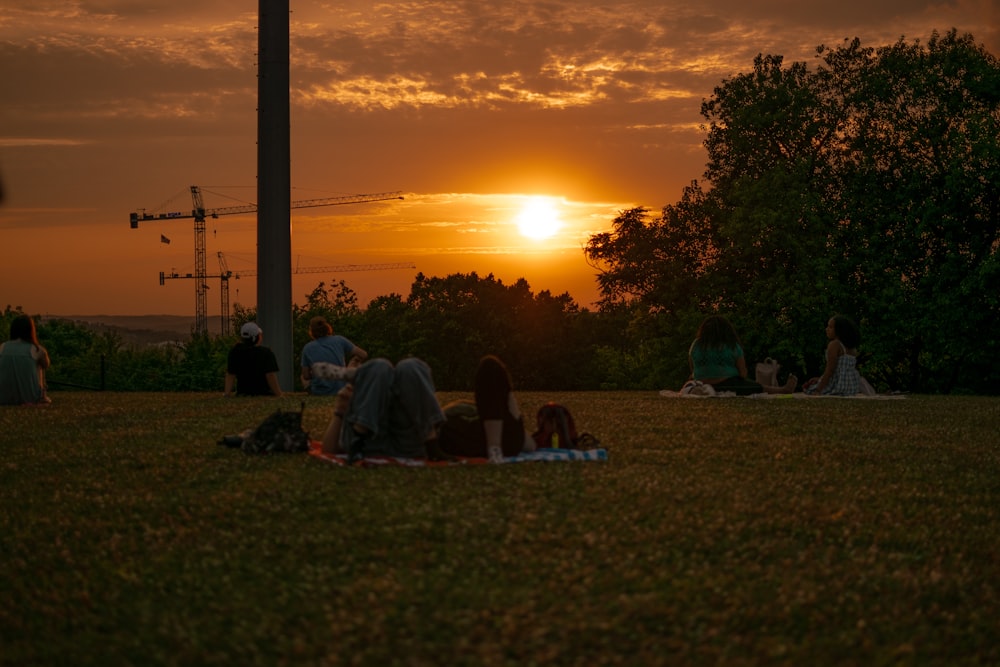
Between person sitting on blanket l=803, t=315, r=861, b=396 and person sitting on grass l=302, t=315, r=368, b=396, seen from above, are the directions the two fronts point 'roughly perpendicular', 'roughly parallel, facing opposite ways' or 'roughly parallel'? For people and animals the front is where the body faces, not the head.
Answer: roughly perpendicular

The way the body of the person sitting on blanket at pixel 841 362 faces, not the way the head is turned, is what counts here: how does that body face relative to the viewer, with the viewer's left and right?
facing away from the viewer and to the left of the viewer

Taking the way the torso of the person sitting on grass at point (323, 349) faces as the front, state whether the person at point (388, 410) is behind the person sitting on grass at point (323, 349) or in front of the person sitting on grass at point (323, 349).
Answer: behind

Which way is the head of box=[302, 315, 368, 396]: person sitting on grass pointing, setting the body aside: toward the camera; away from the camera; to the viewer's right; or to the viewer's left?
away from the camera

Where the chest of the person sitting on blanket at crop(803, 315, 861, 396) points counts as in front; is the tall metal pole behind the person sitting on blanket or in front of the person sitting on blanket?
in front

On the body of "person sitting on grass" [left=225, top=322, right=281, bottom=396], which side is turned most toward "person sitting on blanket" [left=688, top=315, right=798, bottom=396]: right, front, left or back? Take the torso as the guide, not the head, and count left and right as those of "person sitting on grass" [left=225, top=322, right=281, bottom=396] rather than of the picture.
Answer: right

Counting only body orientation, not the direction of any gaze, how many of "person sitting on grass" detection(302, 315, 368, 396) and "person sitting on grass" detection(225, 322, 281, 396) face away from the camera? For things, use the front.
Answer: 2

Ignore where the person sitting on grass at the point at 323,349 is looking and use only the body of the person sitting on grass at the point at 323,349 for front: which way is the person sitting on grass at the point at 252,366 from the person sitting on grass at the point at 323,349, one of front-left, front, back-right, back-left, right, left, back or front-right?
front-left

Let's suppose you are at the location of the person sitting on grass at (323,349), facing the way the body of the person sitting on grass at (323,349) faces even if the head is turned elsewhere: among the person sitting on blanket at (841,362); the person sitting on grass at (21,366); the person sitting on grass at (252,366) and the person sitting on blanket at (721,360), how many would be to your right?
2

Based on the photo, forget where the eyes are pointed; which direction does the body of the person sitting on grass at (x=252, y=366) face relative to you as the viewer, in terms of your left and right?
facing away from the viewer

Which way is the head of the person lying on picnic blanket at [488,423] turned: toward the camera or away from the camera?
away from the camera

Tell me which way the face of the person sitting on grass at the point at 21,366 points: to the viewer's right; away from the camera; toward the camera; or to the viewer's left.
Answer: away from the camera

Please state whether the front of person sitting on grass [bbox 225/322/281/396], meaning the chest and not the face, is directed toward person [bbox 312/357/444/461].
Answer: no

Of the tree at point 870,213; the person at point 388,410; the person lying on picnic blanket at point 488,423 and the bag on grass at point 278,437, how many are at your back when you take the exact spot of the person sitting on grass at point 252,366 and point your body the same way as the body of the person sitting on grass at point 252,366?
3

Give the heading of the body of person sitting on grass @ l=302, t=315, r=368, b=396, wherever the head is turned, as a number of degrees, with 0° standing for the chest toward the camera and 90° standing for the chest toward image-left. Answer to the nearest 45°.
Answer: approximately 180°

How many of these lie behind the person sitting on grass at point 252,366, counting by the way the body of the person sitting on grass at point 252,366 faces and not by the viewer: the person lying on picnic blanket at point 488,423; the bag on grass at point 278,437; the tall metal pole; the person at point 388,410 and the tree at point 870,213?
3

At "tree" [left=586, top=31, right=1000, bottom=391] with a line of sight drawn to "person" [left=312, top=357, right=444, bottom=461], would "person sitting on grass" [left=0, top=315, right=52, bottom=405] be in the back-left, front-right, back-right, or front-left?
front-right

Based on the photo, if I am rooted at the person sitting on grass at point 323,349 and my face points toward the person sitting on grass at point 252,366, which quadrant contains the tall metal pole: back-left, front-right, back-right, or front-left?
front-right
